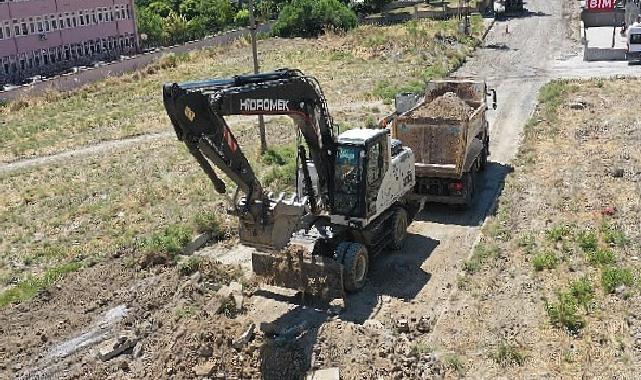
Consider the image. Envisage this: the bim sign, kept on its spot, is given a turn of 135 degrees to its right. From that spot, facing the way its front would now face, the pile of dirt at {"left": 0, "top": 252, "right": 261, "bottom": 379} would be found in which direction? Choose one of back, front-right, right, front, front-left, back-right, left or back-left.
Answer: back-left

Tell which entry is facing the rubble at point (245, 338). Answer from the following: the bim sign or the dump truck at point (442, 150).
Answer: the bim sign

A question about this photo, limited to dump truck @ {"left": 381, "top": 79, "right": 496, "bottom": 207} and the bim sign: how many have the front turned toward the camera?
1

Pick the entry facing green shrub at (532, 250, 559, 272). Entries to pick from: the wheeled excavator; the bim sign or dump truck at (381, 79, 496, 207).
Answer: the bim sign

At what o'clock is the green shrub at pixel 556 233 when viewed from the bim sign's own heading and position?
The green shrub is roughly at 12 o'clock from the bim sign.

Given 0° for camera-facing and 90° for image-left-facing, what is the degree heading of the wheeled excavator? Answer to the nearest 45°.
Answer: approximately 45°

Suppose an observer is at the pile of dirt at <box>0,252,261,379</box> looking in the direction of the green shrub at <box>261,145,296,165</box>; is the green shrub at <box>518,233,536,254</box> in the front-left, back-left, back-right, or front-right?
front-right

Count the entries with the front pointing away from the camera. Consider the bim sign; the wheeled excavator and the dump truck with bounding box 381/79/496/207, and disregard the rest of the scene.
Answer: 1

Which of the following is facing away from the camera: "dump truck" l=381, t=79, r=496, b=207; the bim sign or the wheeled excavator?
the dump truck

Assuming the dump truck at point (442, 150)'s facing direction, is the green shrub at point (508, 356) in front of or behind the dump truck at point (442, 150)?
behind

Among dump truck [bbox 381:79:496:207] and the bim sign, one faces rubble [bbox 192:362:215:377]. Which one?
the bim sign

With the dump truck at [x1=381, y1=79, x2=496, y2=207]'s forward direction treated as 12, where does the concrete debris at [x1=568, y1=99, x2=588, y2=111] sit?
The concrete debris is roughly at 1 o'clock from the dump truck.

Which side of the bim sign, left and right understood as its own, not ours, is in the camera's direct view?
front

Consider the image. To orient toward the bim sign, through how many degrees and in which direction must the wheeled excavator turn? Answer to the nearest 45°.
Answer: approximately 180°

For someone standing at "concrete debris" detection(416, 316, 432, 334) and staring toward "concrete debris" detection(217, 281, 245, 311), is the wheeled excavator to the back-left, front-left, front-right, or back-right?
front-right

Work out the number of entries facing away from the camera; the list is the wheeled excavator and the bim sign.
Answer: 0

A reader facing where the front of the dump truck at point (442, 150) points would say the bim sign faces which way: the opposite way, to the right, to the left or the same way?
the opposite way

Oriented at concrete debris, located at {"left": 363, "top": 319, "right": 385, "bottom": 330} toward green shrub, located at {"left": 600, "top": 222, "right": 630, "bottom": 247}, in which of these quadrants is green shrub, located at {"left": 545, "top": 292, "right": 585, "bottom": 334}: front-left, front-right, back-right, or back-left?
front-right
